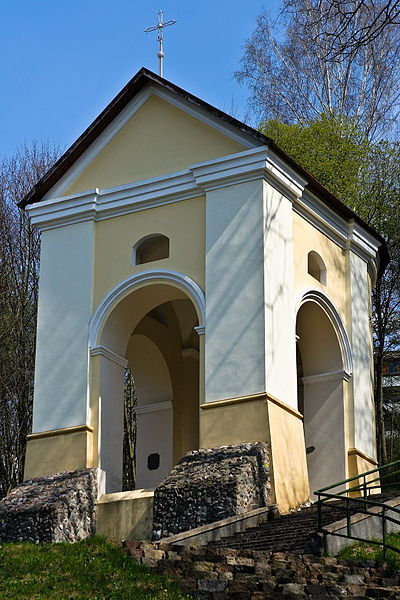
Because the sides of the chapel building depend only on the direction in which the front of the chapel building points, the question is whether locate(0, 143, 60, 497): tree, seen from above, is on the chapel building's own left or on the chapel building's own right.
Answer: on the chapel building's own right

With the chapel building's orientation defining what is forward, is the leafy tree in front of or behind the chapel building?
behind
